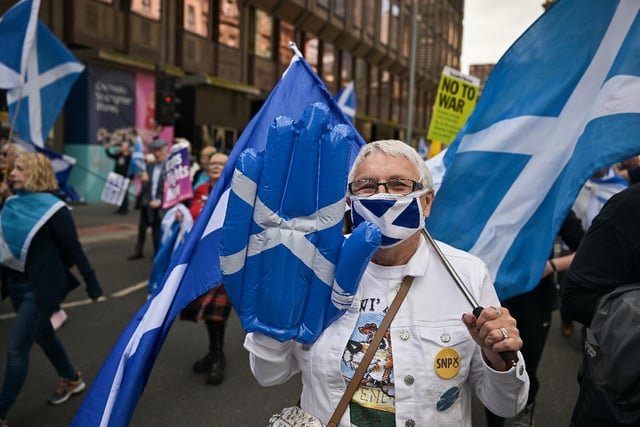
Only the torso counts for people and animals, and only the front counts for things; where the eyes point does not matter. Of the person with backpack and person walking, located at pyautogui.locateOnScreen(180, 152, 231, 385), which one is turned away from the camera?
the person with backpack

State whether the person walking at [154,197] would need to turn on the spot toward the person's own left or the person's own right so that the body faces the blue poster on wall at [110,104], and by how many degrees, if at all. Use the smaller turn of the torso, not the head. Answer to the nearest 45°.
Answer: approximately 135° to the person's own right

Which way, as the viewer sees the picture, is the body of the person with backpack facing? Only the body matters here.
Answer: away from the camera

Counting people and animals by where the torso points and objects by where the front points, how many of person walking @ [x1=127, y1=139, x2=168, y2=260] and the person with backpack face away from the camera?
1

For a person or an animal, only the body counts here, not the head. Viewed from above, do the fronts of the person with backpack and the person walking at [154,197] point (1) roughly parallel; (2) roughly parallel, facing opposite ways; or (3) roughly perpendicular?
roughly parallel, facing opposite ways

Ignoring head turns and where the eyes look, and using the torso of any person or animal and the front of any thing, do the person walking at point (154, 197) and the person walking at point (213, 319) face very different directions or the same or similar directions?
same or similar directions

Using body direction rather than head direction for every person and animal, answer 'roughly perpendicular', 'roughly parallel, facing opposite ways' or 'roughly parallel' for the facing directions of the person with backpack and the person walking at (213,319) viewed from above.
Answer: roughly parallel, facing opposite ways

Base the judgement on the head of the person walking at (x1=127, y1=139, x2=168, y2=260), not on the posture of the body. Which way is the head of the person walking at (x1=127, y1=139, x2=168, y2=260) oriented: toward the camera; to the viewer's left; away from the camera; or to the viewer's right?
toward the camera

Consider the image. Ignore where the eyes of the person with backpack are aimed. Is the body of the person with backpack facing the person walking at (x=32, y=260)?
no

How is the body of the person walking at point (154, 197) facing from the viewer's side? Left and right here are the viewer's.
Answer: facing the viewer and to the left of the viewer

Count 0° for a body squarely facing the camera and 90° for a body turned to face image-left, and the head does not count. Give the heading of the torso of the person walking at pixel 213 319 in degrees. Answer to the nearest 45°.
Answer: approximately 45°

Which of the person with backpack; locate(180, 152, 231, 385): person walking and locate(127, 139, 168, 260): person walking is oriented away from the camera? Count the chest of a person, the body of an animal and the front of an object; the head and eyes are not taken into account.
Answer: the person with backpack

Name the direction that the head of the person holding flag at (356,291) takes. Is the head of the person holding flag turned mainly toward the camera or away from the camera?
toward the camera

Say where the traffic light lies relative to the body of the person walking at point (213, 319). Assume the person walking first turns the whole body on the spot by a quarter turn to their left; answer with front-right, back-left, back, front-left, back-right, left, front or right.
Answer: back-left

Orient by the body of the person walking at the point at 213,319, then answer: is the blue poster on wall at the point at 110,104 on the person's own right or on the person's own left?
on the person's own right

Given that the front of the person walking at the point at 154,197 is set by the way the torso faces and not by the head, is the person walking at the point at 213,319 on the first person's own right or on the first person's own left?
on the first person's own left

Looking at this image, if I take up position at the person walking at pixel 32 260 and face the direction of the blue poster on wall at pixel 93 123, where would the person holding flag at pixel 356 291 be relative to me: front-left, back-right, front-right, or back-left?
back-right

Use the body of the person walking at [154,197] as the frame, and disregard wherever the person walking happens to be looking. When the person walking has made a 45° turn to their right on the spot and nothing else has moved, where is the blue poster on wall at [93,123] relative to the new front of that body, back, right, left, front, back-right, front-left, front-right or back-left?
right
